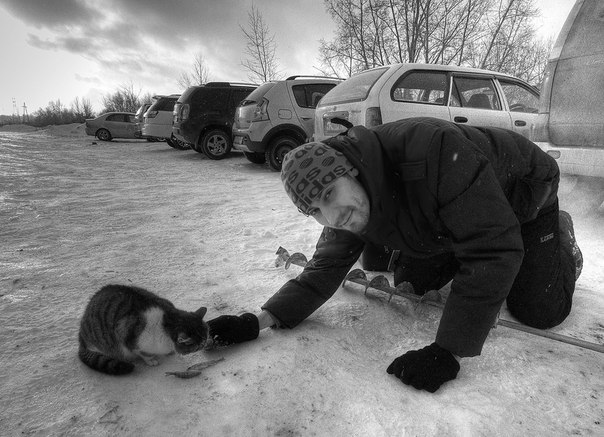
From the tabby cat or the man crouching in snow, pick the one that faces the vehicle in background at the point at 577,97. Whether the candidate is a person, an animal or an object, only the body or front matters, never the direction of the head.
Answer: the tabby cat

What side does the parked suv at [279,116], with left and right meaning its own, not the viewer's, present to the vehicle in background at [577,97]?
right

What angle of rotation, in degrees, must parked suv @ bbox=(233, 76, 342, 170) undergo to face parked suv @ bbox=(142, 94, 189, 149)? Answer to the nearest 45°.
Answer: approximately 90° to its left

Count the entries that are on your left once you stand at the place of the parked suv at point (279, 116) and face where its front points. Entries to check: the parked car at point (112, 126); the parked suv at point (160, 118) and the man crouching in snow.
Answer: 2

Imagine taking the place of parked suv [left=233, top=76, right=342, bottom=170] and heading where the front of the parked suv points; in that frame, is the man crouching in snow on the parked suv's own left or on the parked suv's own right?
on the parked suv's own right

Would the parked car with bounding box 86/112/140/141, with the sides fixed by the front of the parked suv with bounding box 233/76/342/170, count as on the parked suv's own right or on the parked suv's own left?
on the parked suv's own left

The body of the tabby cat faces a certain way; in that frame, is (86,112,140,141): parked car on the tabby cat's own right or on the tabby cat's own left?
on the tabby cat's own left

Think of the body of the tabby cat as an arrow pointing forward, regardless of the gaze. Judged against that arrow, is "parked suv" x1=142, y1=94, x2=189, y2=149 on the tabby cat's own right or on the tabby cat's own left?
on the tabby cat's own left

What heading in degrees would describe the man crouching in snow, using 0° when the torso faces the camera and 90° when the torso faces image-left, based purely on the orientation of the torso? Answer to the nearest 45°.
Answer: approximately 45°

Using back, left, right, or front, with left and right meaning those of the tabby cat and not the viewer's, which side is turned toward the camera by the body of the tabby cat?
right

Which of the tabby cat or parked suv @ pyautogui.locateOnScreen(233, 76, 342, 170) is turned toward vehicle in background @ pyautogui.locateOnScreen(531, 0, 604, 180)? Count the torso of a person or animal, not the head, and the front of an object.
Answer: the tabby cat

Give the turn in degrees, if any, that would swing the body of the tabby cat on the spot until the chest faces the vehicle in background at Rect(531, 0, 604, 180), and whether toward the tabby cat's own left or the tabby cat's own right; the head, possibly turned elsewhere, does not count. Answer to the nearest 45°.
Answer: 0° — it already faces it
